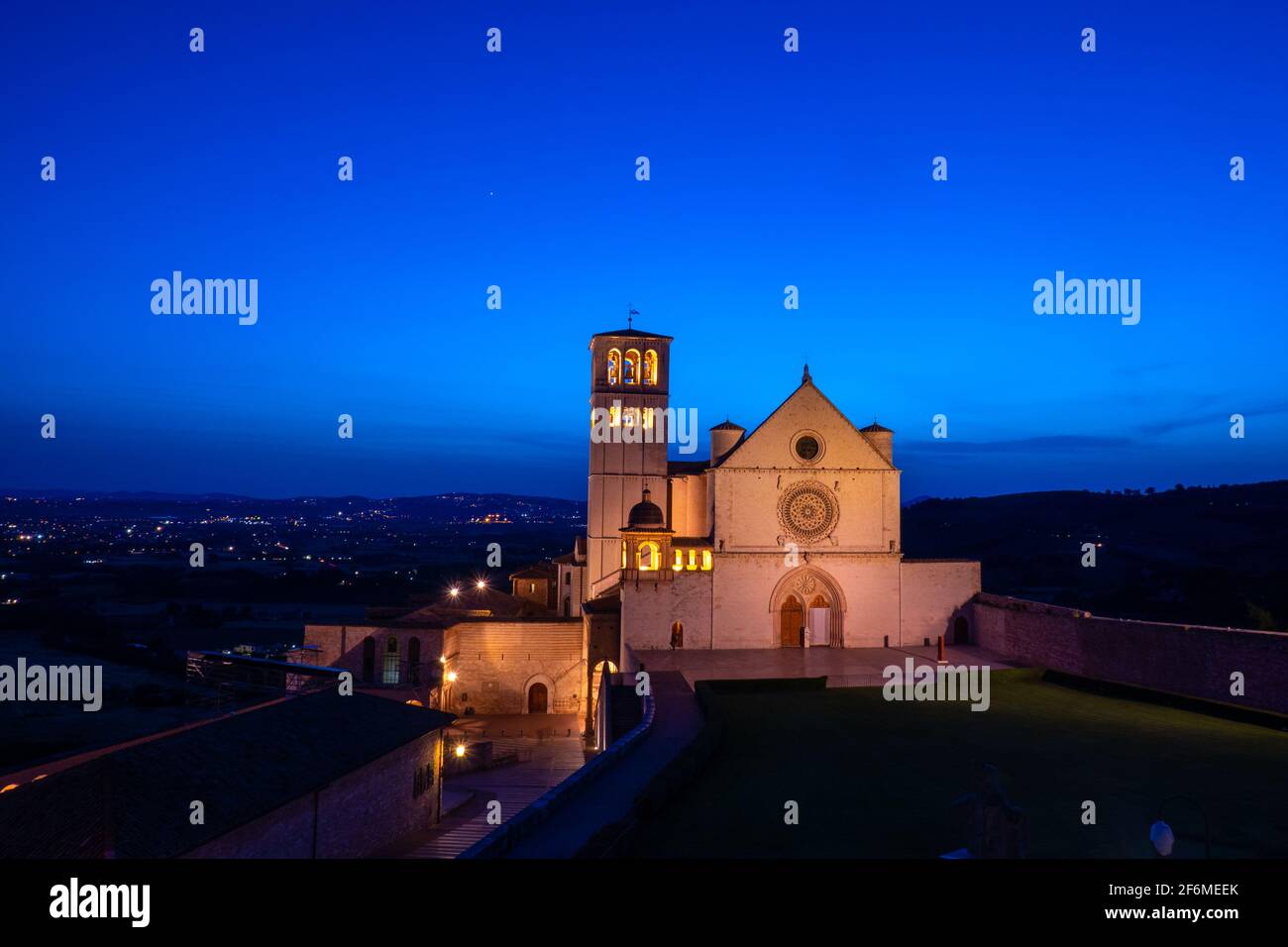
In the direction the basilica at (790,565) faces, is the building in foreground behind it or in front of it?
in front

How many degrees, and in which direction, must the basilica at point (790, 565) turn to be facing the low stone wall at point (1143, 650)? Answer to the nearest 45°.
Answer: approximately 45° to its left

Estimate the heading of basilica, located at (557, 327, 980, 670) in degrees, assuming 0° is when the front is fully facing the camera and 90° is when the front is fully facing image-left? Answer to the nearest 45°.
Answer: approximately 0°

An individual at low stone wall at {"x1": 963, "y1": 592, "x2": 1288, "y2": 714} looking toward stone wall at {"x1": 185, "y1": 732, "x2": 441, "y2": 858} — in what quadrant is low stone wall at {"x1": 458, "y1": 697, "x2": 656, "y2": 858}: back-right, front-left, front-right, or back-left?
front-left

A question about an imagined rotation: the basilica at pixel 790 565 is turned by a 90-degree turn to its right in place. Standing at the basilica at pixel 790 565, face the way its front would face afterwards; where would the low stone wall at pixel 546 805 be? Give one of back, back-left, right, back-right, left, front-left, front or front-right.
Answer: left
